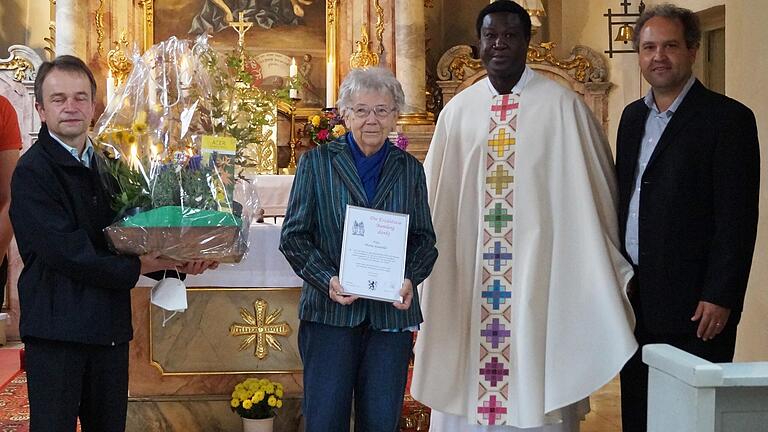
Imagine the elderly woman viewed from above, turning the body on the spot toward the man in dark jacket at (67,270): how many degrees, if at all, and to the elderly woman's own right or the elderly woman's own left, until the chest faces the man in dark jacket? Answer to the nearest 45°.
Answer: approximately 90° to the elderly woman's own right

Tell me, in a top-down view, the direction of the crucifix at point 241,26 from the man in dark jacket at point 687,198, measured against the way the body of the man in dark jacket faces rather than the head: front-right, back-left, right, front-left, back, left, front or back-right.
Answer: right

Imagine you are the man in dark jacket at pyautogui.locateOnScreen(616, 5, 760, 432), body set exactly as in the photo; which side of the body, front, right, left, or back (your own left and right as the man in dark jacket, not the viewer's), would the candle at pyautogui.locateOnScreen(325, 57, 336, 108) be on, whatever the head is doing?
right

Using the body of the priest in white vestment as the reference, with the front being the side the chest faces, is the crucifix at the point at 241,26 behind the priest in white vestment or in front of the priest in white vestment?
behind

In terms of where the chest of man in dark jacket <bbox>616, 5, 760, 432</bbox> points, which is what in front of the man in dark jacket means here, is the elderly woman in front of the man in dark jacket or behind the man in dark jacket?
in front

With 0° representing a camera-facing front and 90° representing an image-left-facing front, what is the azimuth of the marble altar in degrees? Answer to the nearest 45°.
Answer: approximately 0°

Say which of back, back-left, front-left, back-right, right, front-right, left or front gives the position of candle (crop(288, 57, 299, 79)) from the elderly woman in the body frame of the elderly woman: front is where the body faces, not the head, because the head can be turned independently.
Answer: back

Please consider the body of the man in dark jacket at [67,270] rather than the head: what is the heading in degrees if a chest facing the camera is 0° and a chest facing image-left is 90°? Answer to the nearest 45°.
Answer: approximately 315°

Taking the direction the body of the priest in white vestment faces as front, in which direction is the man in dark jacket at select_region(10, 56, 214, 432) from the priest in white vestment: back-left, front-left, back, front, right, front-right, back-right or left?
front-right
